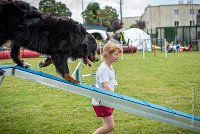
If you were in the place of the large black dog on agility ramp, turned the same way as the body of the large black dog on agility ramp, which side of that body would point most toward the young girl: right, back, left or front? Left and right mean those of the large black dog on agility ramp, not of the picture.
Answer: front

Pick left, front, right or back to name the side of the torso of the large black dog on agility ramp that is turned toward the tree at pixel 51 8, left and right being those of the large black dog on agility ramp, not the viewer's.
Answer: left

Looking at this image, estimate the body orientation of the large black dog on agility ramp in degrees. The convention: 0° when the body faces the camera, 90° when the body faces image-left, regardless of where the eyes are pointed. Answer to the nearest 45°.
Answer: approximately 270°

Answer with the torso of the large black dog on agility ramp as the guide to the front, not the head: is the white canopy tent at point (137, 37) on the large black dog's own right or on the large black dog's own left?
on the large black dog's own left
